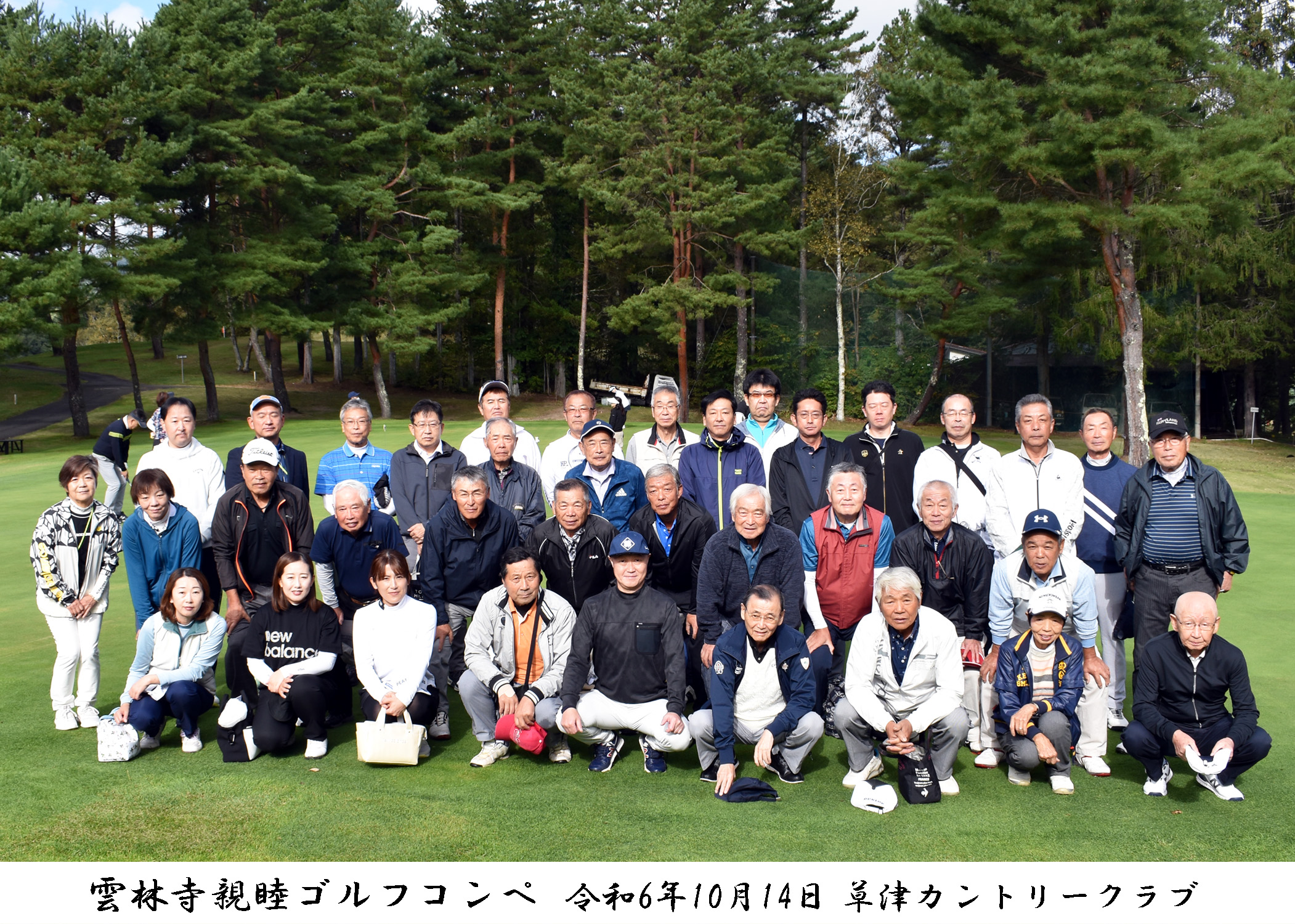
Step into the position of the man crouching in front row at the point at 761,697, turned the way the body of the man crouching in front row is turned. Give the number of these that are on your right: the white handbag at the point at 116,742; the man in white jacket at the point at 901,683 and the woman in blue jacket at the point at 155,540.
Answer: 2

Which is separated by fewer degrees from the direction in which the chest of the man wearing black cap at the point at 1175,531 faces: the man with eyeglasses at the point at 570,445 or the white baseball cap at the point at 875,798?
the white baseball cap

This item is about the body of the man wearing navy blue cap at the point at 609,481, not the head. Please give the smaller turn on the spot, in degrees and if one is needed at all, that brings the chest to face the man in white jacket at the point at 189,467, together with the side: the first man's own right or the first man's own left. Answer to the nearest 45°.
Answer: approximately 90° to the first man's own right

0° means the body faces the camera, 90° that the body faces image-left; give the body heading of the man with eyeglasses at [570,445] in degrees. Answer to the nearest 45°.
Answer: approximately 0°

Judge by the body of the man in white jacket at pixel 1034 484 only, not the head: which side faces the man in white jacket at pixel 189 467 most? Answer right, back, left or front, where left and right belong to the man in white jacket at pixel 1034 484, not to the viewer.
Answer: right

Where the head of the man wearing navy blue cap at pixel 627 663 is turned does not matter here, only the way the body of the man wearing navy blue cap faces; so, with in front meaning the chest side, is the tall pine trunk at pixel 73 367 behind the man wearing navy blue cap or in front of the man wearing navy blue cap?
behind

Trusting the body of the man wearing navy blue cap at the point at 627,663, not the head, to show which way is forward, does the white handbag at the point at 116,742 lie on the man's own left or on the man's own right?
on the man's own right
